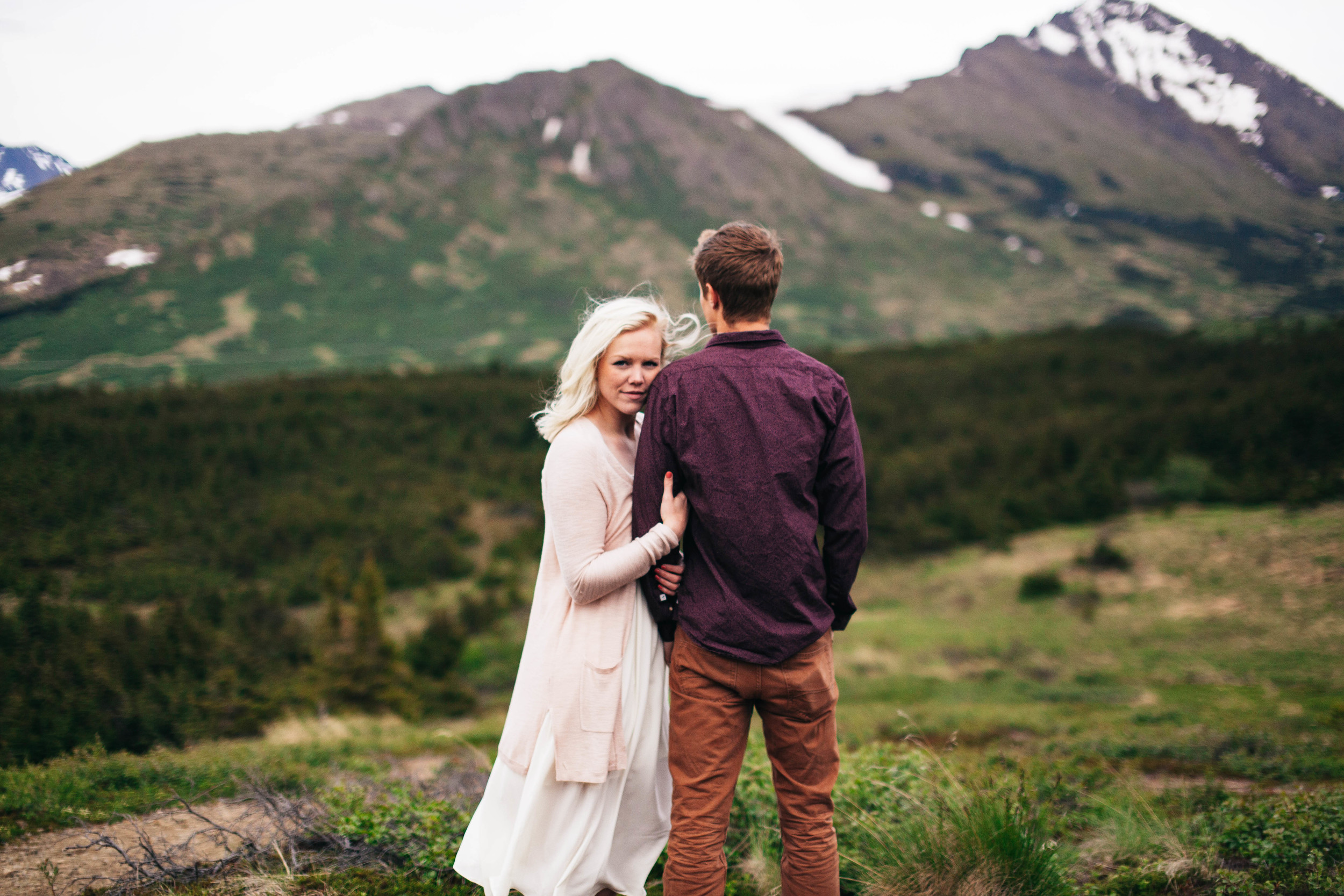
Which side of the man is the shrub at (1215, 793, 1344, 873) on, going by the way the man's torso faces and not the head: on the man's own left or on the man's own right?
on the man's own right

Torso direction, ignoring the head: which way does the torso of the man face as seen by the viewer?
away from the camera

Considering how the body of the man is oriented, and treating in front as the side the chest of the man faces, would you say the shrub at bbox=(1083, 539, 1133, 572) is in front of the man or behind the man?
in front

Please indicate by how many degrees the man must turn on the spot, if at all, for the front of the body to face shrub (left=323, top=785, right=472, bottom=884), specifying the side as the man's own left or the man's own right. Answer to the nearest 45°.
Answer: approximately 45° to the man's own left

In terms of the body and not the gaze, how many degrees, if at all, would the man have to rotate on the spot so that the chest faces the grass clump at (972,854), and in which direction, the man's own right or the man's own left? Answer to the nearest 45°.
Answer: approximately 45° to the man's own right

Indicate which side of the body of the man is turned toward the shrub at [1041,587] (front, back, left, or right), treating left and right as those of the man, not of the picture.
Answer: front
